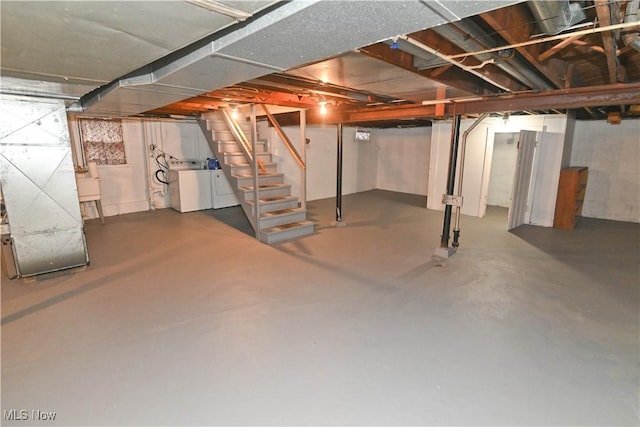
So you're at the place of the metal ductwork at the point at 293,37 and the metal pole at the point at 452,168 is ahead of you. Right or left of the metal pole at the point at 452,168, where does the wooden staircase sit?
left

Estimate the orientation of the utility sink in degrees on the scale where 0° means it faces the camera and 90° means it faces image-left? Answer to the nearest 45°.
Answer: approximately 315°

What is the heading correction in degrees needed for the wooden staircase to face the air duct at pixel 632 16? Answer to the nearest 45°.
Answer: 0° — it already faces it

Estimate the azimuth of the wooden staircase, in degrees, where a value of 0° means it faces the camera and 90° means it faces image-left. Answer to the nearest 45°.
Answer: approximately 315°
